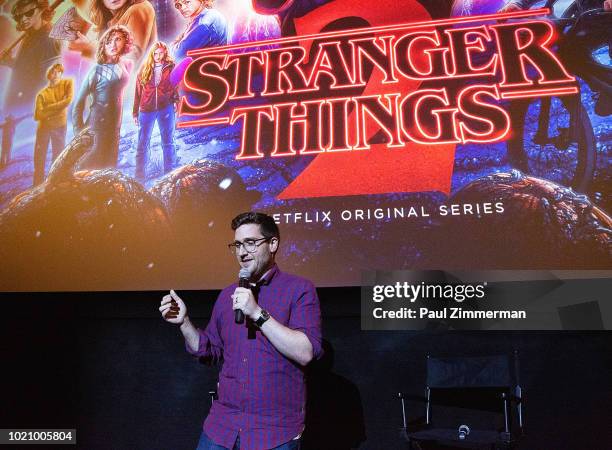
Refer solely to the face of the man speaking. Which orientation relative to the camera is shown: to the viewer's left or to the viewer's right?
to the viewer's left

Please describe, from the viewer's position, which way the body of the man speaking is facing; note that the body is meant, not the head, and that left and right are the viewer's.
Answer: facing the viewer and to the left of the viewer
